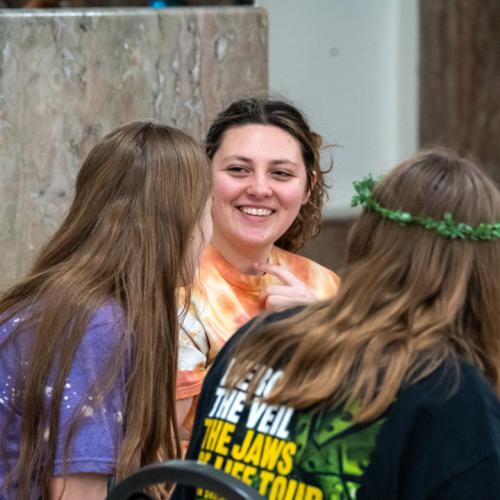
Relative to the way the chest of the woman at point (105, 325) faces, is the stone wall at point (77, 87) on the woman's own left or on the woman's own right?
on the woman's own left

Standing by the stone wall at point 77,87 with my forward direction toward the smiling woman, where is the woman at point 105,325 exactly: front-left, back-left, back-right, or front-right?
front-right

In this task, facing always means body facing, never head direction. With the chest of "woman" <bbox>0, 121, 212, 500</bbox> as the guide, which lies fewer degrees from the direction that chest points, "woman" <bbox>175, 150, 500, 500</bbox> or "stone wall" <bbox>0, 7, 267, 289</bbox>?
the stone wall

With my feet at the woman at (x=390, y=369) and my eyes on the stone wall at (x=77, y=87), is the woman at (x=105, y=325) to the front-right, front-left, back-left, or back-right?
front-left

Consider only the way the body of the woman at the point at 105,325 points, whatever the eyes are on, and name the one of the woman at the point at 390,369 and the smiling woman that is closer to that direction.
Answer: the smiling woman

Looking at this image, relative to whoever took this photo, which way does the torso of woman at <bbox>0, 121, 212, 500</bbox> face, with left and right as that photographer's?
facing away from the viewer and to the right of the viewer

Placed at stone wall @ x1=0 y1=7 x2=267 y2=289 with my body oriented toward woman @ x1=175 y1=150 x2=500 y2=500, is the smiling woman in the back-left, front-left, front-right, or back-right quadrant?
front-left

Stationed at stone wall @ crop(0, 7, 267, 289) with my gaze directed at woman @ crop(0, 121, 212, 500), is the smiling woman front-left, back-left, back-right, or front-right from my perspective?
front-left

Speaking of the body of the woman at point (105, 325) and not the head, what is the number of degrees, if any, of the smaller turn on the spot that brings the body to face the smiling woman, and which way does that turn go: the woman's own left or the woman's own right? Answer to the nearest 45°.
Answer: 0° — they already face them

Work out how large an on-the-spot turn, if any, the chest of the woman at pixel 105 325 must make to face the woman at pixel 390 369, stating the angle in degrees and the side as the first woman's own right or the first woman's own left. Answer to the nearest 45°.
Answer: approximately 90° to the first woman's own right
